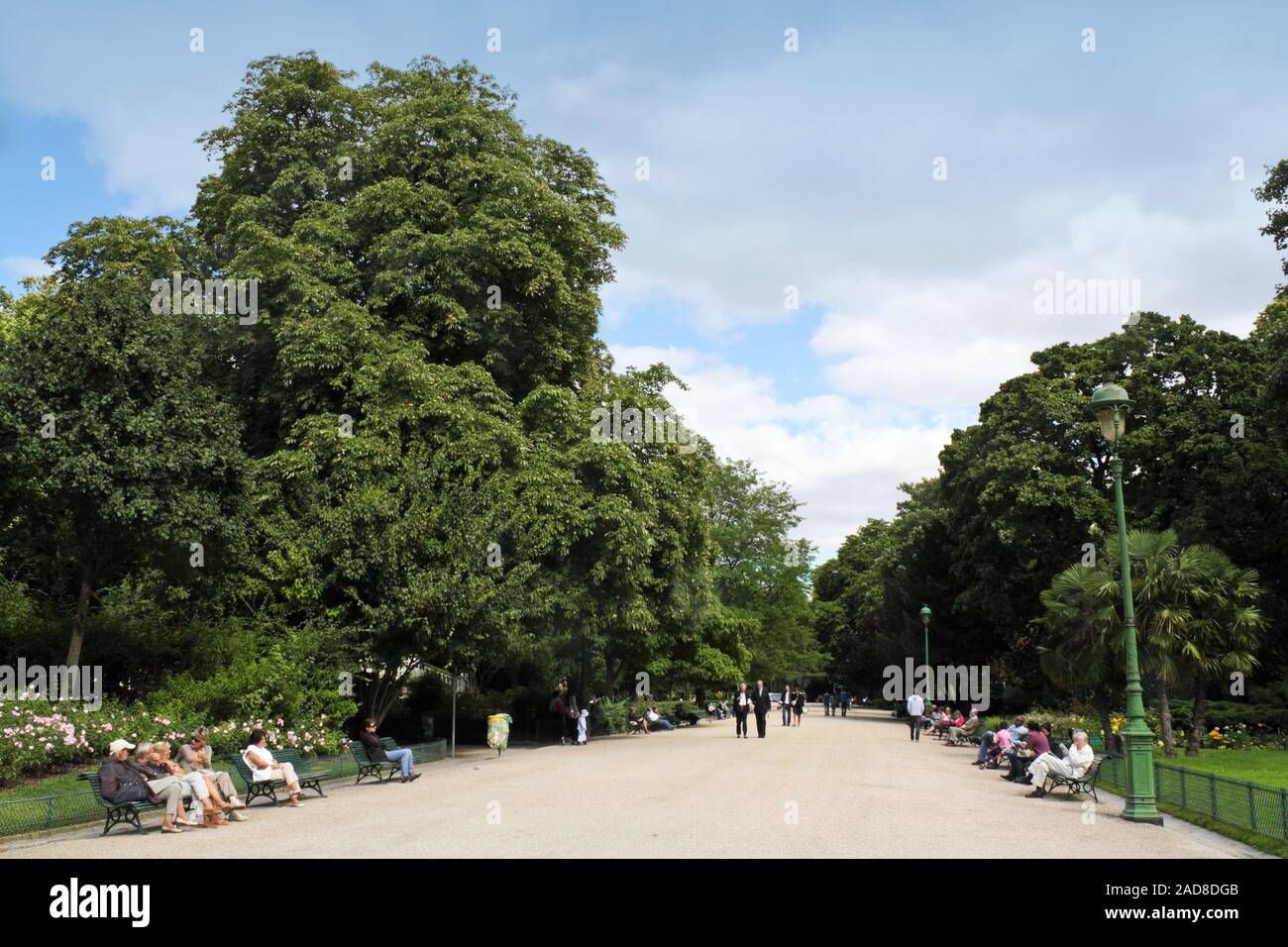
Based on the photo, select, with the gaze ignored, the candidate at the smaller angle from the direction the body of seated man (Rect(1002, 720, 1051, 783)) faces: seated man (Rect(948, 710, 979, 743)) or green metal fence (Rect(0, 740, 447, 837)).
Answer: the green metal fence

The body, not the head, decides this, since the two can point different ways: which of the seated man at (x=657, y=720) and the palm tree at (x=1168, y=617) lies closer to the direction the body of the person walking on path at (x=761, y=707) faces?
the palm tree

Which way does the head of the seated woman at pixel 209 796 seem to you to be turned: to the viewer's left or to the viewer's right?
to the viewer's right

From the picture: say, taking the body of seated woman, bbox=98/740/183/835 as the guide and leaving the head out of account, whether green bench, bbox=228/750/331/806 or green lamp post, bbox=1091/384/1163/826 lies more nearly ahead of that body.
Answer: the green lamp post

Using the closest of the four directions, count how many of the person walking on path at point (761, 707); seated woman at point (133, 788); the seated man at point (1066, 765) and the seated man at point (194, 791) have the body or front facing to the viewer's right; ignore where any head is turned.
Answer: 2

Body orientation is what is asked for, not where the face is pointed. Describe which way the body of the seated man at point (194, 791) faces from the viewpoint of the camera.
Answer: to the viewer's right

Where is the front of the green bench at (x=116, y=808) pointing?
to the viewer's right

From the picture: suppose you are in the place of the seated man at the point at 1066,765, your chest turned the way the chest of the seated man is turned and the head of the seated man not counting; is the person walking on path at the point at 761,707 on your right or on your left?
on your right

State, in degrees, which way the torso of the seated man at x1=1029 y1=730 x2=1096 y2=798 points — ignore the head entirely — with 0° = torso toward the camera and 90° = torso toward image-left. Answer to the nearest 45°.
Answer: approximately 90°

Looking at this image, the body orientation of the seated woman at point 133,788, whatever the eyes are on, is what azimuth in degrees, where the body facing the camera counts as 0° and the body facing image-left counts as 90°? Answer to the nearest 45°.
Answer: approximately 270°

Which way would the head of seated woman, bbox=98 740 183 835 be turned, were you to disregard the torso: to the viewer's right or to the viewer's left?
to the viewer's right

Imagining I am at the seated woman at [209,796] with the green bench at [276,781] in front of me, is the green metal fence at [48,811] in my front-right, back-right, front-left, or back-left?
back-left
